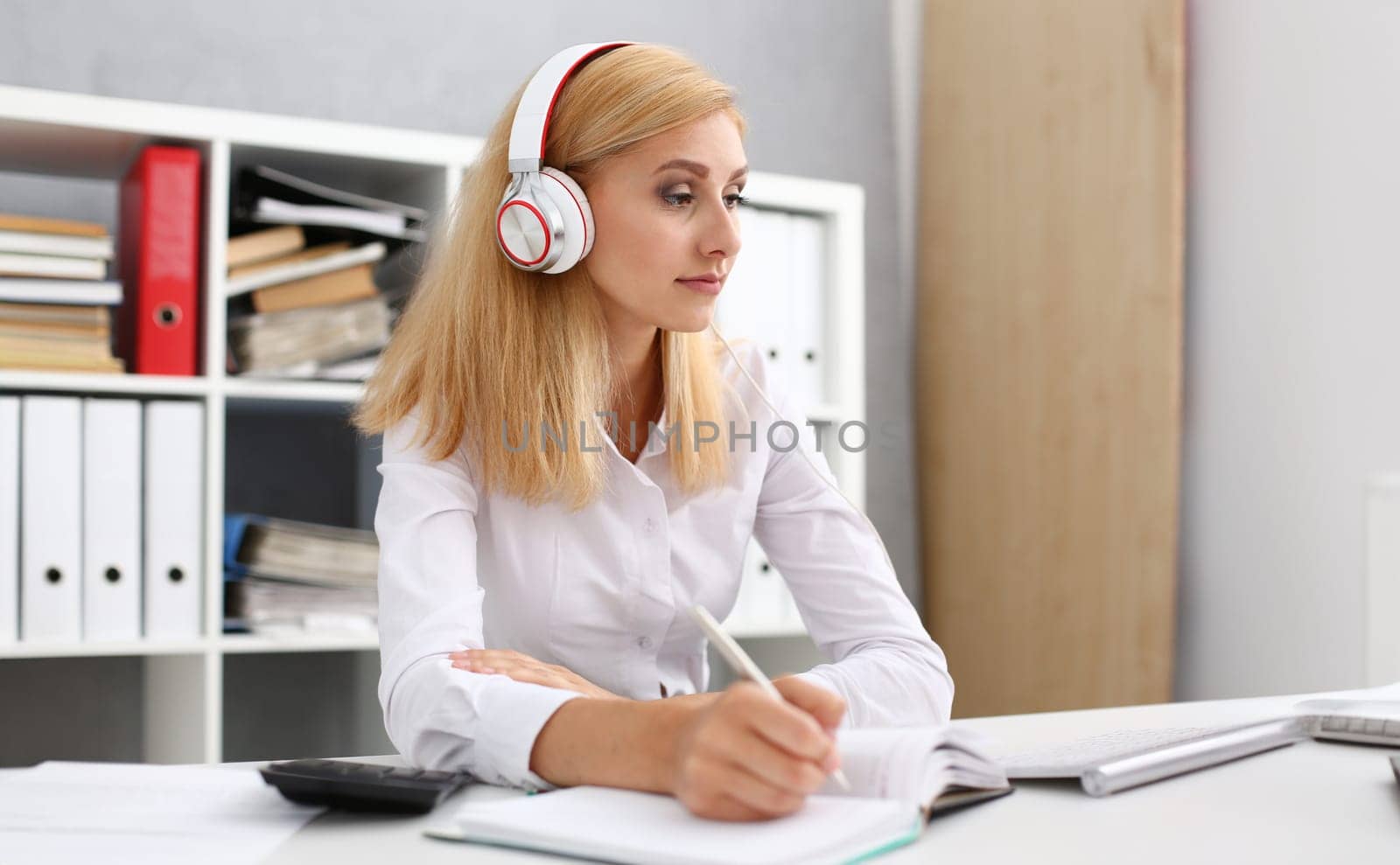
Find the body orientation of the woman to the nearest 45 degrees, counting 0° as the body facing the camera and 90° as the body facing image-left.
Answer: approximately 315°

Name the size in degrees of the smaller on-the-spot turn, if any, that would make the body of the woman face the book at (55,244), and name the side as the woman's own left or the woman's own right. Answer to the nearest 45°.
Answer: approximately 180°

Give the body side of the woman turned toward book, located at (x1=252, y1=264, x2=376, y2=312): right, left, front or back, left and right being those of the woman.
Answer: back

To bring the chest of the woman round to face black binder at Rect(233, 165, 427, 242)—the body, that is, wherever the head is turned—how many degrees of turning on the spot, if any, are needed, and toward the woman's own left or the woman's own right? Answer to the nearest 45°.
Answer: approximately 180°

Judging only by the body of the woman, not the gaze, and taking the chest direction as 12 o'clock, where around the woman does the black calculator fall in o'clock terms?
The black calculator is roughly at 2 o'clock from the woman.

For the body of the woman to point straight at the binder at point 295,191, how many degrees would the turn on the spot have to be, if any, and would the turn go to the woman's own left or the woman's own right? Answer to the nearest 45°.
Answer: approximately 180°

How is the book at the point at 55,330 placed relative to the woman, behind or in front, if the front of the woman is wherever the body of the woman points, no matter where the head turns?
behind

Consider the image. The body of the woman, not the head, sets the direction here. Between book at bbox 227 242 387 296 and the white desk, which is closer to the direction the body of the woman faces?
the white desk

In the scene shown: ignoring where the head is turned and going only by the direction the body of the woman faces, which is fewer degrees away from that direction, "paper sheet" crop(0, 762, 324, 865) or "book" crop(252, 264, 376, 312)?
the paper sheet

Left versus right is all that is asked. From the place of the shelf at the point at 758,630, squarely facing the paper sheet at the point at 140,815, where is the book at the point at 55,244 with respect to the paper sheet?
right

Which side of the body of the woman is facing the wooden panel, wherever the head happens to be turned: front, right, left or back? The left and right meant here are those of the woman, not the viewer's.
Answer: left

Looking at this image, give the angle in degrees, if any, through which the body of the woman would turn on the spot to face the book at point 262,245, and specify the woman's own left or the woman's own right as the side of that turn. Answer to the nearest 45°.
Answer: approximately 180°

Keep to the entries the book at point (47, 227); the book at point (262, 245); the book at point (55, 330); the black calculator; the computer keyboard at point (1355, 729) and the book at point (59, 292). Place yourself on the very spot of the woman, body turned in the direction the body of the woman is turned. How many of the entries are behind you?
4

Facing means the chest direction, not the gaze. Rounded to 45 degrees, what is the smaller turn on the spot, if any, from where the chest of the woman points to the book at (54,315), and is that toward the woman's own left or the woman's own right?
approximately 180°
